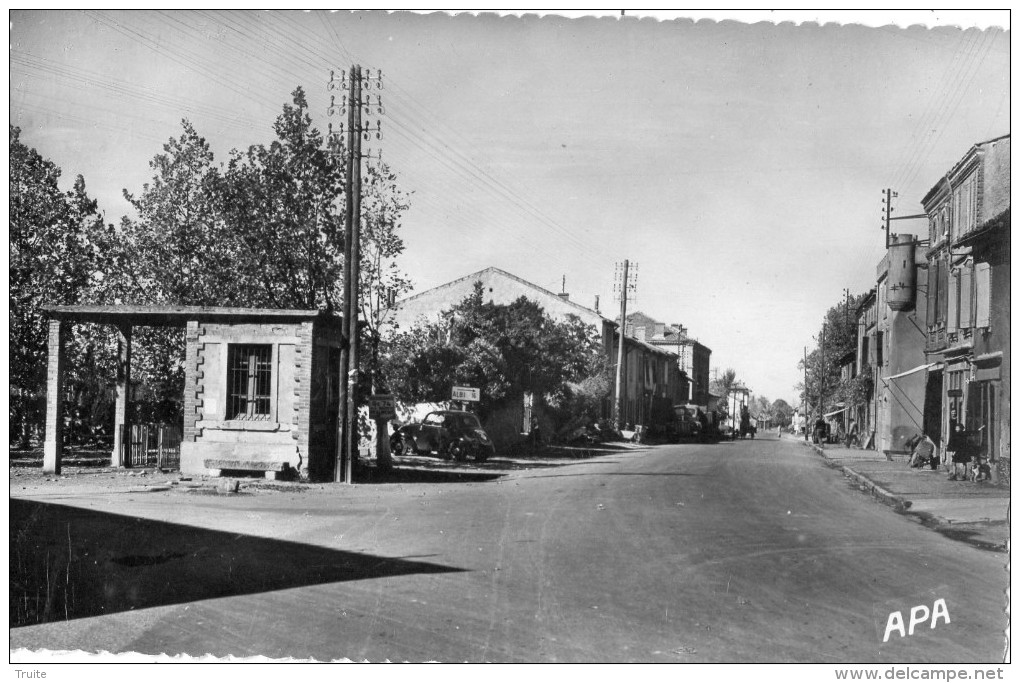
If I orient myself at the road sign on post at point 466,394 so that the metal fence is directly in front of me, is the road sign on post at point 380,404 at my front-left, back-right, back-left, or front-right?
front-left

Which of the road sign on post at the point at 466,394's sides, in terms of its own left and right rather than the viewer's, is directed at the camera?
front

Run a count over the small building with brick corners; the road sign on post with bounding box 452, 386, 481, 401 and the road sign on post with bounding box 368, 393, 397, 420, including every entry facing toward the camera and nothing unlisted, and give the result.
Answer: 3

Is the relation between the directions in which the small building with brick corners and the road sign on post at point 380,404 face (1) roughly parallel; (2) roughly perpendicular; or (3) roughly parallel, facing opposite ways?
roughly parallel

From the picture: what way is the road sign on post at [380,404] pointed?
toward the camera

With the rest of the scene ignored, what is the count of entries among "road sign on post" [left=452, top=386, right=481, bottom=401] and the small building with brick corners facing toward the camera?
2

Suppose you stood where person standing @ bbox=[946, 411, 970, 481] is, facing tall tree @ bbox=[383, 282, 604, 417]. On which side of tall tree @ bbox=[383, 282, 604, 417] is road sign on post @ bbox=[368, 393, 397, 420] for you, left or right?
left

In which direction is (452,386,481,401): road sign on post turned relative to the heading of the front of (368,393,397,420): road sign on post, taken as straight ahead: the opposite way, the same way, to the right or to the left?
the same way

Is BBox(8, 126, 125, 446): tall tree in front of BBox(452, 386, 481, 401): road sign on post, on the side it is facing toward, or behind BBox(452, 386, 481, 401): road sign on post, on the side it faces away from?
in front

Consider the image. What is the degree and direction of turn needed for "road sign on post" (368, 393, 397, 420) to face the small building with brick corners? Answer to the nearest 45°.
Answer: approximately 45° to its right

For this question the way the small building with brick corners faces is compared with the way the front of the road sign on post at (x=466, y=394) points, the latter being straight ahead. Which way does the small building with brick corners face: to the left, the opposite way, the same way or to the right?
the same way

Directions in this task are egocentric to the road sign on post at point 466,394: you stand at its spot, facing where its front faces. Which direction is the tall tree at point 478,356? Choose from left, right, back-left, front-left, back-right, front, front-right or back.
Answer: back

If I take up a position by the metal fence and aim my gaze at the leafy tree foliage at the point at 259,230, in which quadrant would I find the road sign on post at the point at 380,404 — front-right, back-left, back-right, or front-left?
front-right

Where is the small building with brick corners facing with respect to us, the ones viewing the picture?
facing the viewer

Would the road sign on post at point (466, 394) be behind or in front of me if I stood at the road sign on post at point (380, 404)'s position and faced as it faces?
behind
